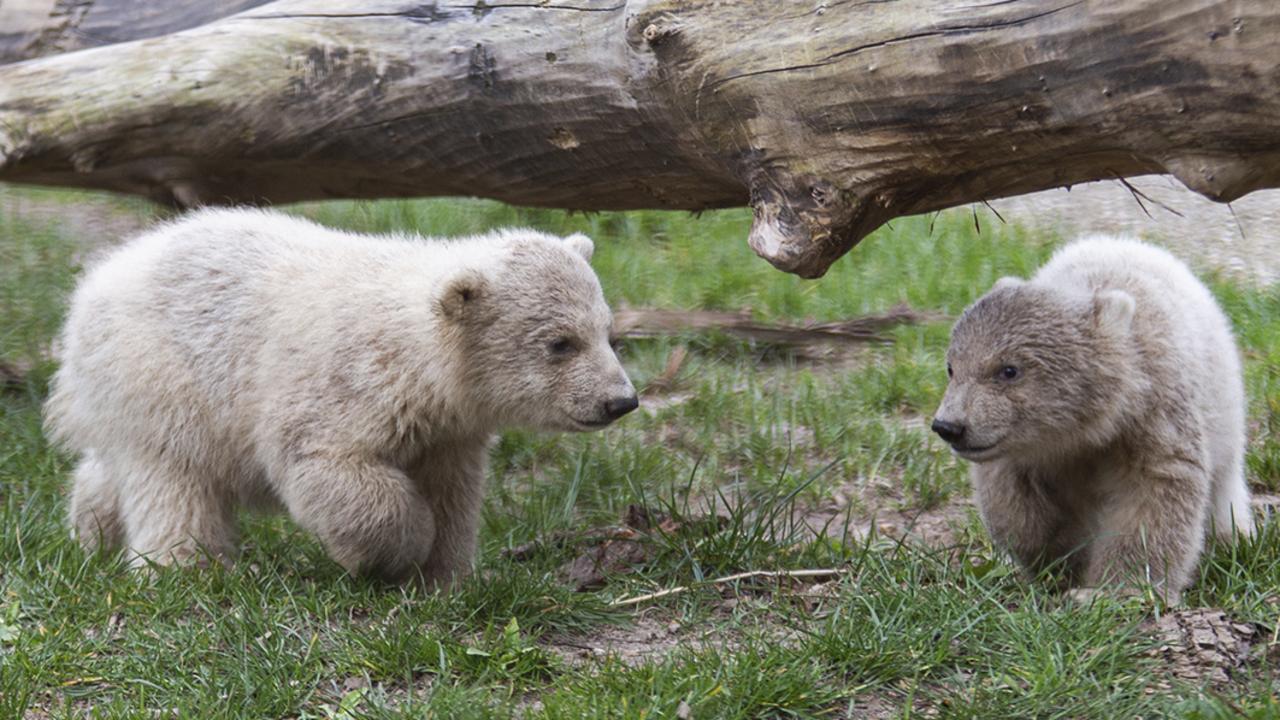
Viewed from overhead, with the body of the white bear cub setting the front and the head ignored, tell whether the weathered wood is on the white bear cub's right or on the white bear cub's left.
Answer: on the white bear cub's left

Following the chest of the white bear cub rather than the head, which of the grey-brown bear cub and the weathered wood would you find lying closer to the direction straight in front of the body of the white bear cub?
the grey-brown bear cub

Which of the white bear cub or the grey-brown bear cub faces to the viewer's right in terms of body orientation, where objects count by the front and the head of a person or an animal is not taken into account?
the white bear cub

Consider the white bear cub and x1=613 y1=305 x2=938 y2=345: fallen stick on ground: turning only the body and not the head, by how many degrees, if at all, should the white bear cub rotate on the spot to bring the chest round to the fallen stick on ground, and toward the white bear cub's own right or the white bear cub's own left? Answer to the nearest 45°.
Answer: approximately 45° to the white bear cub's own left

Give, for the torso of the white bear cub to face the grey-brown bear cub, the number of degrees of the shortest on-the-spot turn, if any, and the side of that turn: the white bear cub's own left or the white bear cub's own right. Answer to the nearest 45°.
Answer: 0° — it already faces it

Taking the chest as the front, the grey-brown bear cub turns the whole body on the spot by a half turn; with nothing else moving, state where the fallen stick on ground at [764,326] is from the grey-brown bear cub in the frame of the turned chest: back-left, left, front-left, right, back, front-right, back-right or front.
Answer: left

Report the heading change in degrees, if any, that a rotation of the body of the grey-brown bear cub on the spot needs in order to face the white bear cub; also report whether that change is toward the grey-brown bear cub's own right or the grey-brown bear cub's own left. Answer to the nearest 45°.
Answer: approximately 45° to the grey-brown bear cub's own right

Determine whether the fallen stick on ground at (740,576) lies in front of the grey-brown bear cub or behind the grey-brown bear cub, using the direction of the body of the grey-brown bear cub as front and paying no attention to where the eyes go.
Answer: in front

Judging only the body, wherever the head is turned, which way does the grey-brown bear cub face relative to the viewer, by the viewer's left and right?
facing the viewer and to the left of the viewer

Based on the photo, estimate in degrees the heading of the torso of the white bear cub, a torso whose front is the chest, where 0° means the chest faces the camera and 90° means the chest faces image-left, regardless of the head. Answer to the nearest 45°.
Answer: approximately 270°

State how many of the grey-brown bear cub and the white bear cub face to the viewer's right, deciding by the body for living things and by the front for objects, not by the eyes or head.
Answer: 1
